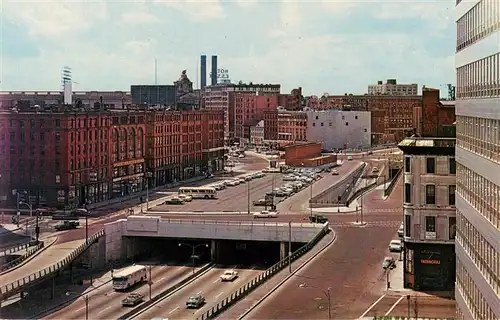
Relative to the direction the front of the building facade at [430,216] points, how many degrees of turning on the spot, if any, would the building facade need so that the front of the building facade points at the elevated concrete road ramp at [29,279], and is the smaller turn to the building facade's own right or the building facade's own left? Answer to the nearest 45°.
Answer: approximately 90° to the building facade's own right

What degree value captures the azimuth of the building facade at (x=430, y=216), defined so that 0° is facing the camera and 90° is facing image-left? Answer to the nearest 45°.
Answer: approximately 0°

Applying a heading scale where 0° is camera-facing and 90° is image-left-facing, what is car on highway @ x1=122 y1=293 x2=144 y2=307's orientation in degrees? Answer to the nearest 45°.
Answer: approximately 45°

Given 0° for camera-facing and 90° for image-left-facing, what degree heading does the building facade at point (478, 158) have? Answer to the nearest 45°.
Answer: approximately 90°
